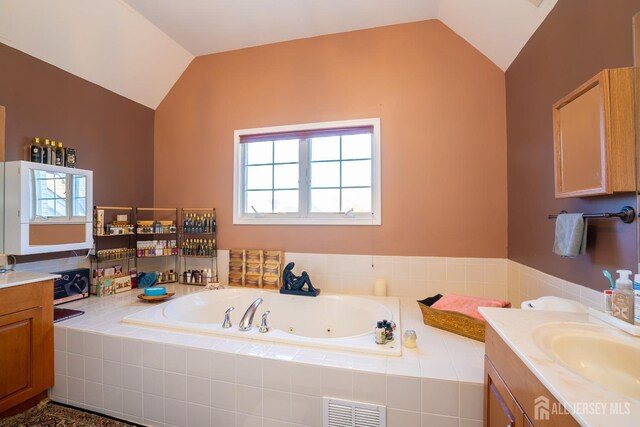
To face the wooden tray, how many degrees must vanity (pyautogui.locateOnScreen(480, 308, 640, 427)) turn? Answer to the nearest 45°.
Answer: approximately 45° to its right

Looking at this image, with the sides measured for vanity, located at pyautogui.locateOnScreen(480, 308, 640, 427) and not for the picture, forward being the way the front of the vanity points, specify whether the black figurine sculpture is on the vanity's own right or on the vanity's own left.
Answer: on the vanity's own right

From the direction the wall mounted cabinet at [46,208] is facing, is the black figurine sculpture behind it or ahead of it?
ahead

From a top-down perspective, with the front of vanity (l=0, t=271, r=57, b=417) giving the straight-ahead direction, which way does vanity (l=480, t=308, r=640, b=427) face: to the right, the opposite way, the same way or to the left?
the opposite way

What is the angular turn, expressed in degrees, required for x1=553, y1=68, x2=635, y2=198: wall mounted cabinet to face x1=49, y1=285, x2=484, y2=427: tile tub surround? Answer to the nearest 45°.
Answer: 0° — it already faces it

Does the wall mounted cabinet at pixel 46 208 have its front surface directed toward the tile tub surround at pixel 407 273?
yes

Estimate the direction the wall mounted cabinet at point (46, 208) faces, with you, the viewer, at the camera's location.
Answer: facing the viewer and to the right of the viewer

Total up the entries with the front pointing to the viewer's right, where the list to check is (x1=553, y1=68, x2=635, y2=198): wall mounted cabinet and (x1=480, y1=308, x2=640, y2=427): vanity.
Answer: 0

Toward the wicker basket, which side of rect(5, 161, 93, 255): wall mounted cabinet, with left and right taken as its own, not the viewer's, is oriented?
front

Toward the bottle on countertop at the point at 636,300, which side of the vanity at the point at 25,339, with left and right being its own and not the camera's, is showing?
front

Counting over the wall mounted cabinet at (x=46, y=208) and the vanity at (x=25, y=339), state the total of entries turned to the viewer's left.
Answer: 0

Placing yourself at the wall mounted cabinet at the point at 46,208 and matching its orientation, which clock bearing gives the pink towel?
The pink towel is roughly at 12 o'clock from the wall mounted cabinet.

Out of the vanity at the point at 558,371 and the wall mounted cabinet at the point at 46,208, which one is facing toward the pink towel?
the wall mounted cabinet

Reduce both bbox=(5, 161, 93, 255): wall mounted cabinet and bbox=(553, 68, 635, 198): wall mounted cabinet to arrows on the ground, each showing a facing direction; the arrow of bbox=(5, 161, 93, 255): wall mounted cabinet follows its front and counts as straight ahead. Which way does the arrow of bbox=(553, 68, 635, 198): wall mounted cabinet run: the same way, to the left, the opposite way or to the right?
the opposite way

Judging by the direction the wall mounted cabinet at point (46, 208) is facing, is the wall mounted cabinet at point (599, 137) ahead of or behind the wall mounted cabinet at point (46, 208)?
ahead

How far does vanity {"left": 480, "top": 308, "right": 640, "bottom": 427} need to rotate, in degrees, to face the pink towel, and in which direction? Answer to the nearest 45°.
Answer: approximately 90° to its right

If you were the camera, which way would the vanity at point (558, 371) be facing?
facing the viewer and to the left of the viewer

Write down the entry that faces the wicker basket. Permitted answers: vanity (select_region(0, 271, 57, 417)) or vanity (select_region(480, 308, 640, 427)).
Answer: vanity (select_region(0, 271, 57, 417))
